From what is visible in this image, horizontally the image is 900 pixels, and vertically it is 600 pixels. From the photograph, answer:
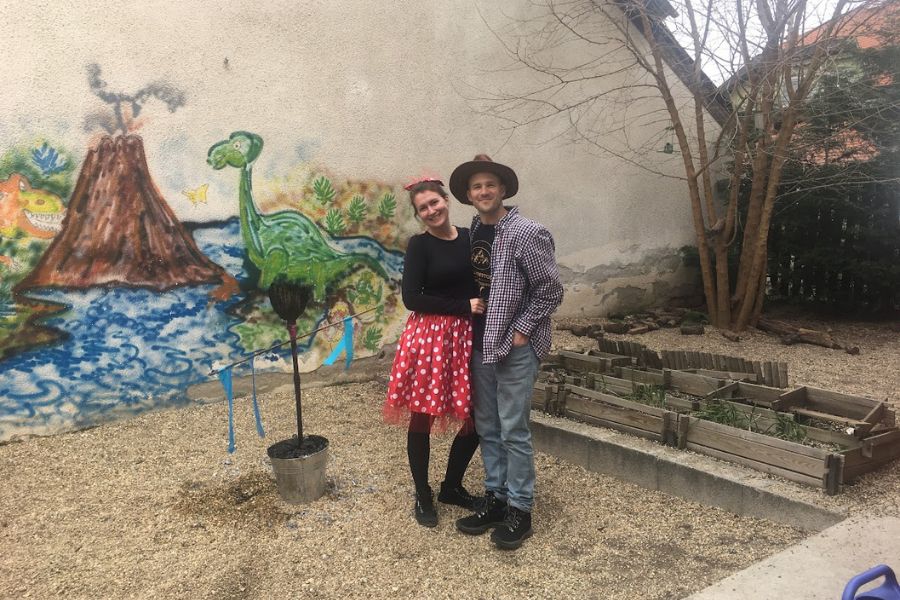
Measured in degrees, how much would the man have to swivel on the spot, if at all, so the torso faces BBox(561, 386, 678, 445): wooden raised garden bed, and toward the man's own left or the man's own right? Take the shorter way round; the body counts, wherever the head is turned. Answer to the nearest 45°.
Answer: approximately 180°

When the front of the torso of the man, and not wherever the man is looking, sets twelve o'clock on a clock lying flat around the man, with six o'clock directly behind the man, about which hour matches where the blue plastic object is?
The blue plastic object is roughly at 9 o'clock from the man.

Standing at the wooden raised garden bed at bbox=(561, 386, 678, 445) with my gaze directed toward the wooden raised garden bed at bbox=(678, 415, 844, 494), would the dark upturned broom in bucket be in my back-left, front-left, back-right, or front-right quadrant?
back-right

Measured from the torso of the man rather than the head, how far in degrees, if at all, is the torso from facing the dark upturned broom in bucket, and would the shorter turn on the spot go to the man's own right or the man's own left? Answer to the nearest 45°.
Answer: approximately 45° to the man's own right

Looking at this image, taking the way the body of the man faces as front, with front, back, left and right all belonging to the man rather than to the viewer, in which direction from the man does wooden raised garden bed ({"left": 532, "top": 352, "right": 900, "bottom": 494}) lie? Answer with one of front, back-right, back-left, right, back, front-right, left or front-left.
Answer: back

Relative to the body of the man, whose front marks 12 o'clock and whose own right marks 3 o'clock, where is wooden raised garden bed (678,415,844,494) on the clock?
The wooden raised garden bed is roughly at 7 o'clock from the man.

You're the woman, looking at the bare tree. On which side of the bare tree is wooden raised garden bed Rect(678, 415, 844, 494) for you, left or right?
right

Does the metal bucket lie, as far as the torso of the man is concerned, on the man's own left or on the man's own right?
on the man's own right

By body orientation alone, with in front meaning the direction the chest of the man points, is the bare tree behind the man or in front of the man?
behind
